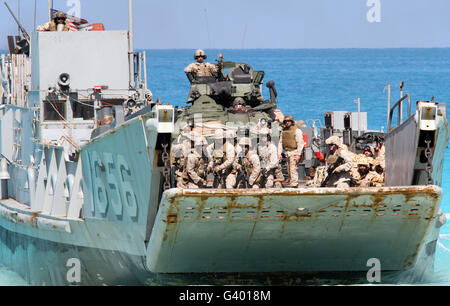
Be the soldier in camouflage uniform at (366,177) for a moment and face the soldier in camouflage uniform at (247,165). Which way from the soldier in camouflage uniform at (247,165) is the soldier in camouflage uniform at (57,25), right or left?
right

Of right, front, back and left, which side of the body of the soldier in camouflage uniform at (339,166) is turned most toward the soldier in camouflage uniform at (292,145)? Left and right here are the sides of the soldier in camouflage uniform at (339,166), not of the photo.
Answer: front

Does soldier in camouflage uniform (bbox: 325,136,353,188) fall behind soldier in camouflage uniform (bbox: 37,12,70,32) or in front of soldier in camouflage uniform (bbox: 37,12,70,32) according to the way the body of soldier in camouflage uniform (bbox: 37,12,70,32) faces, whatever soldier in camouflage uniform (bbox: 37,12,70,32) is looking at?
in front

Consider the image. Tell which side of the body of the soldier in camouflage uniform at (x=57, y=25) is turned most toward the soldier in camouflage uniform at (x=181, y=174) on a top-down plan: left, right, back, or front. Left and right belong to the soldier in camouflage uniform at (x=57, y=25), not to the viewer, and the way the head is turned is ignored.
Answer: front

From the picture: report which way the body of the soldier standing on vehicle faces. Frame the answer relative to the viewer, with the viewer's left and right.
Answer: facing the viewer

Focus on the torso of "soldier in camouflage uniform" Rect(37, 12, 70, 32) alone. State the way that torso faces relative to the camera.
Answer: toward the camera

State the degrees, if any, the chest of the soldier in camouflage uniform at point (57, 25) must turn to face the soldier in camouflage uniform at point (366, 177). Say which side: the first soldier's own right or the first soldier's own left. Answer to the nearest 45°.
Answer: approximately 45° to the first soldier's own left

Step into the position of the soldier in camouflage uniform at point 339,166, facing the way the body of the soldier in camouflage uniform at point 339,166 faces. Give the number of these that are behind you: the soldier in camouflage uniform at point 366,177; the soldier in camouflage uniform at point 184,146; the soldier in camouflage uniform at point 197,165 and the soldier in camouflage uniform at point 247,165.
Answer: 1

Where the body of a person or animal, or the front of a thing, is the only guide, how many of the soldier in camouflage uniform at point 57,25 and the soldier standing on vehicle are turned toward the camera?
2

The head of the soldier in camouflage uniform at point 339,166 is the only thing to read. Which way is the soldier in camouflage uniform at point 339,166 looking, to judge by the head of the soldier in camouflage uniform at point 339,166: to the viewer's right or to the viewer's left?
to the viewer's left

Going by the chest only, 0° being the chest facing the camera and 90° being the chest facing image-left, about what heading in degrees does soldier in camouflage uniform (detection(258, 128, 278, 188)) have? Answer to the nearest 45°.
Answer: approximately 45°
